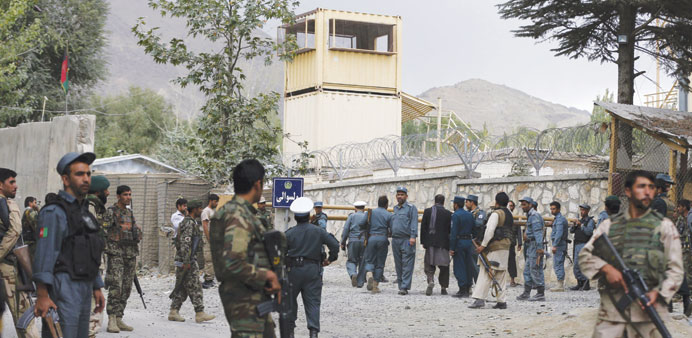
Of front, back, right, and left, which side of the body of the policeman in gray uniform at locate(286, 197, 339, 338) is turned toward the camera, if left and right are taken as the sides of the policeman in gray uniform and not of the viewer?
back

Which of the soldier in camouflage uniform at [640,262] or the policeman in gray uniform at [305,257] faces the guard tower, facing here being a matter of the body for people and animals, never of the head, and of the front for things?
the policeman in gray uniform

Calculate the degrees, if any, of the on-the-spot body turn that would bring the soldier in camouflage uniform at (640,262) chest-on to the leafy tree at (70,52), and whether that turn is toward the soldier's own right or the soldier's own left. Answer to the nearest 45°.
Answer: approximately 135° to the soldier's own right

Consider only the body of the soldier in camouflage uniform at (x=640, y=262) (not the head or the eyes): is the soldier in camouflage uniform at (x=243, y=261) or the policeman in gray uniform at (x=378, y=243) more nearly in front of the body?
the soldier in camouflage uniform

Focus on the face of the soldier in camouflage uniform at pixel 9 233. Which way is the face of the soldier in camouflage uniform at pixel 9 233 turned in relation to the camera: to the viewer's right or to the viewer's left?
to the viewer's right

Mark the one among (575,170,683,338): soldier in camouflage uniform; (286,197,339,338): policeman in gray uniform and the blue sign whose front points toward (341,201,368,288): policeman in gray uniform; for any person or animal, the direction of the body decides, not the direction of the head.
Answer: (286,197,339,338): policeman in gray uniform

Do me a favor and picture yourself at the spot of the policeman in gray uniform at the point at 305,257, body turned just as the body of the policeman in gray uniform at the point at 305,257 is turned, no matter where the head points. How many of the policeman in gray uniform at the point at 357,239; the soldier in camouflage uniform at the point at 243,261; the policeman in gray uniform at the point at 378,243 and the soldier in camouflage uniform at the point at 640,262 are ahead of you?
2

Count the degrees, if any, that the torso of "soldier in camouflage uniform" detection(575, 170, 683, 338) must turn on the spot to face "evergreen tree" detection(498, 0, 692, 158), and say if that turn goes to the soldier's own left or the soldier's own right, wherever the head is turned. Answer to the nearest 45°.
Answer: approximately 180°

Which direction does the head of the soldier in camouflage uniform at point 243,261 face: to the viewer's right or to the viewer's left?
to the viewer's right

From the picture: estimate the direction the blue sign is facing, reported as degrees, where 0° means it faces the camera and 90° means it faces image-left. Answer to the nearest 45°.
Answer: approximately 0°

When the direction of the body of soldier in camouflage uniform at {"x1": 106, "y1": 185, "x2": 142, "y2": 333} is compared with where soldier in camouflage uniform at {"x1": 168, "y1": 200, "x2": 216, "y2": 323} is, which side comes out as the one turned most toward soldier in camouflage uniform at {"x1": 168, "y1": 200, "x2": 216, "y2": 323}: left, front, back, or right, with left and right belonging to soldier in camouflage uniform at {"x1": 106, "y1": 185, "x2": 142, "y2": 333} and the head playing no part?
left
